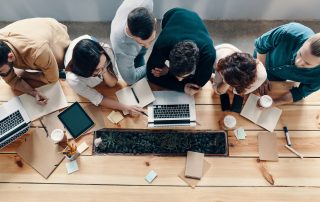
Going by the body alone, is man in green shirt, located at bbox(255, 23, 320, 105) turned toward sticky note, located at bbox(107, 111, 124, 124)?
yes

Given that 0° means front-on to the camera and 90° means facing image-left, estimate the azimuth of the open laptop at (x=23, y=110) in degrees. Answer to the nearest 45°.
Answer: approximately 135°

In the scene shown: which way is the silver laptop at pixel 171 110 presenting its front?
away from the camera

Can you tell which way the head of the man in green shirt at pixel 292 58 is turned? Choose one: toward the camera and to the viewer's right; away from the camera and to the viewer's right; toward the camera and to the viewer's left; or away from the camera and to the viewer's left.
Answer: toward the camera and to the viewer's left

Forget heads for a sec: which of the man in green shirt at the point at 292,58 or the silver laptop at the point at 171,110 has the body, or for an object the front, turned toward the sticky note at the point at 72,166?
the man in green shirt

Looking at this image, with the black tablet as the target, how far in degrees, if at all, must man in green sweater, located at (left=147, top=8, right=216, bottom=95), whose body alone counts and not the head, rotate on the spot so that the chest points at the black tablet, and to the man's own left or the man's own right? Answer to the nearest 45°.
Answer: approximately 90° to the man's own right

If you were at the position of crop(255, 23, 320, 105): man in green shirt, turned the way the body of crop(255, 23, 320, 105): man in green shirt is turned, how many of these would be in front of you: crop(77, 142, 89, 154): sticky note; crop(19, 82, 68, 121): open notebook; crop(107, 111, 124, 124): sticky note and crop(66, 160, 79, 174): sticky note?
4

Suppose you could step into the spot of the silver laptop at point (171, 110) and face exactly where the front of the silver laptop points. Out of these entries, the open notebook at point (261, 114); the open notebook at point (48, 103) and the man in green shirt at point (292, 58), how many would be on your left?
1

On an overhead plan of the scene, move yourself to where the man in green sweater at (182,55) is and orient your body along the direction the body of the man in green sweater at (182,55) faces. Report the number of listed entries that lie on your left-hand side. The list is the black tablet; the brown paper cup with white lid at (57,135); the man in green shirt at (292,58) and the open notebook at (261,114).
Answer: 2

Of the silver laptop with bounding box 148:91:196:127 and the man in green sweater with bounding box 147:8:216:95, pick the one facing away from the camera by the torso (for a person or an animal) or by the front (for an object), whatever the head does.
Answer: the silver laptop

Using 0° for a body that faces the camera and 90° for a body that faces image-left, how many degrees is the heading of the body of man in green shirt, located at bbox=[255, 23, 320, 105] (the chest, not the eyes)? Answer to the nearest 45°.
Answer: approximately 45°

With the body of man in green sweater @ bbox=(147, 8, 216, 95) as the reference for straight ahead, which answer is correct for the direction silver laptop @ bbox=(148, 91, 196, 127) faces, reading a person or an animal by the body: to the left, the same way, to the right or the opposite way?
the opposite way
